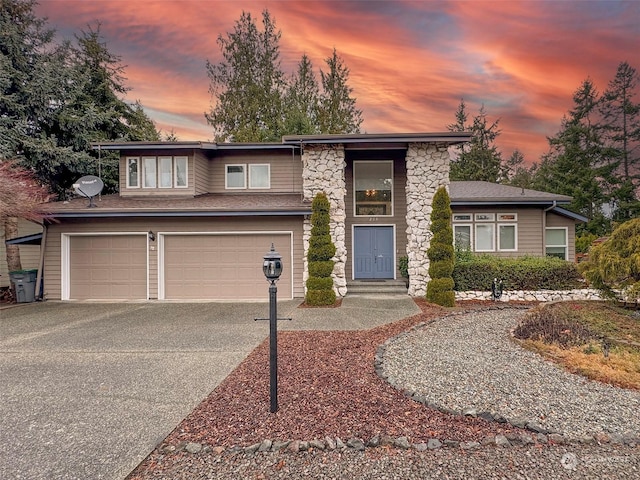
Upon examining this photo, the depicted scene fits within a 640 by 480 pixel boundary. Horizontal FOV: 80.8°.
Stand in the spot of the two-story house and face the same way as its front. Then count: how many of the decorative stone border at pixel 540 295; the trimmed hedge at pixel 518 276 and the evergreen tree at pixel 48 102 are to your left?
2

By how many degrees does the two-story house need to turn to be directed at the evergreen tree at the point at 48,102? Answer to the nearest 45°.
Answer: approximately 135° to its right

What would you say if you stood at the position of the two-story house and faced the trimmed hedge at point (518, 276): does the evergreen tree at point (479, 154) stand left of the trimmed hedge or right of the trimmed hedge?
left

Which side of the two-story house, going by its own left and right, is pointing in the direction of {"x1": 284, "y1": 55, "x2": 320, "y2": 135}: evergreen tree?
back

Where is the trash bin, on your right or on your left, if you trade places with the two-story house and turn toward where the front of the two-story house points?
on your right

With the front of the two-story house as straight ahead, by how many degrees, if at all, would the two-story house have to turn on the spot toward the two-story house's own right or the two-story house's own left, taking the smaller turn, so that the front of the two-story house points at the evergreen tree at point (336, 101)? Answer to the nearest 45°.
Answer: approximately 180°

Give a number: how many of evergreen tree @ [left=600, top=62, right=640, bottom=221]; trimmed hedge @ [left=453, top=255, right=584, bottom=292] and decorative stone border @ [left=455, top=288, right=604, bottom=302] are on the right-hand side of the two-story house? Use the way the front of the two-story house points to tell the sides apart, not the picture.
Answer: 0

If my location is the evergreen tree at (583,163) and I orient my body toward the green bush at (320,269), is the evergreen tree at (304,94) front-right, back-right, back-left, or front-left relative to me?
front-right

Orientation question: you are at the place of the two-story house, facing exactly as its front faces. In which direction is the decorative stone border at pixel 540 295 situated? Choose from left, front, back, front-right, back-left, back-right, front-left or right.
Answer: left

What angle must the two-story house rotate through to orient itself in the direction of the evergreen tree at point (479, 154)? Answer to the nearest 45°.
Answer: approximately 135° to its left

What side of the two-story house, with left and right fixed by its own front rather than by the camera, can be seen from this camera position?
front

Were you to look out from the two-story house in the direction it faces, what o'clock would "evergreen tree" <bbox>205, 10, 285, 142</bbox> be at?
The evergreen tree is roughly at 6 o'clock from the two-story house.

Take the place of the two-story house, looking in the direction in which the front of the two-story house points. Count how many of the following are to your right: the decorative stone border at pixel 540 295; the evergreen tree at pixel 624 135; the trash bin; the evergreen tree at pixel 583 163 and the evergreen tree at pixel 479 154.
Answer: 1

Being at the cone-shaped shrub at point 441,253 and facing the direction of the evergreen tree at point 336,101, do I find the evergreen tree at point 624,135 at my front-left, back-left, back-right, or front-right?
front-right

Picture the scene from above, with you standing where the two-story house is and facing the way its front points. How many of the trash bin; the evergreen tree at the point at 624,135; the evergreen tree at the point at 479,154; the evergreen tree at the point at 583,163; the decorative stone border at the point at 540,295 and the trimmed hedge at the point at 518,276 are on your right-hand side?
1
